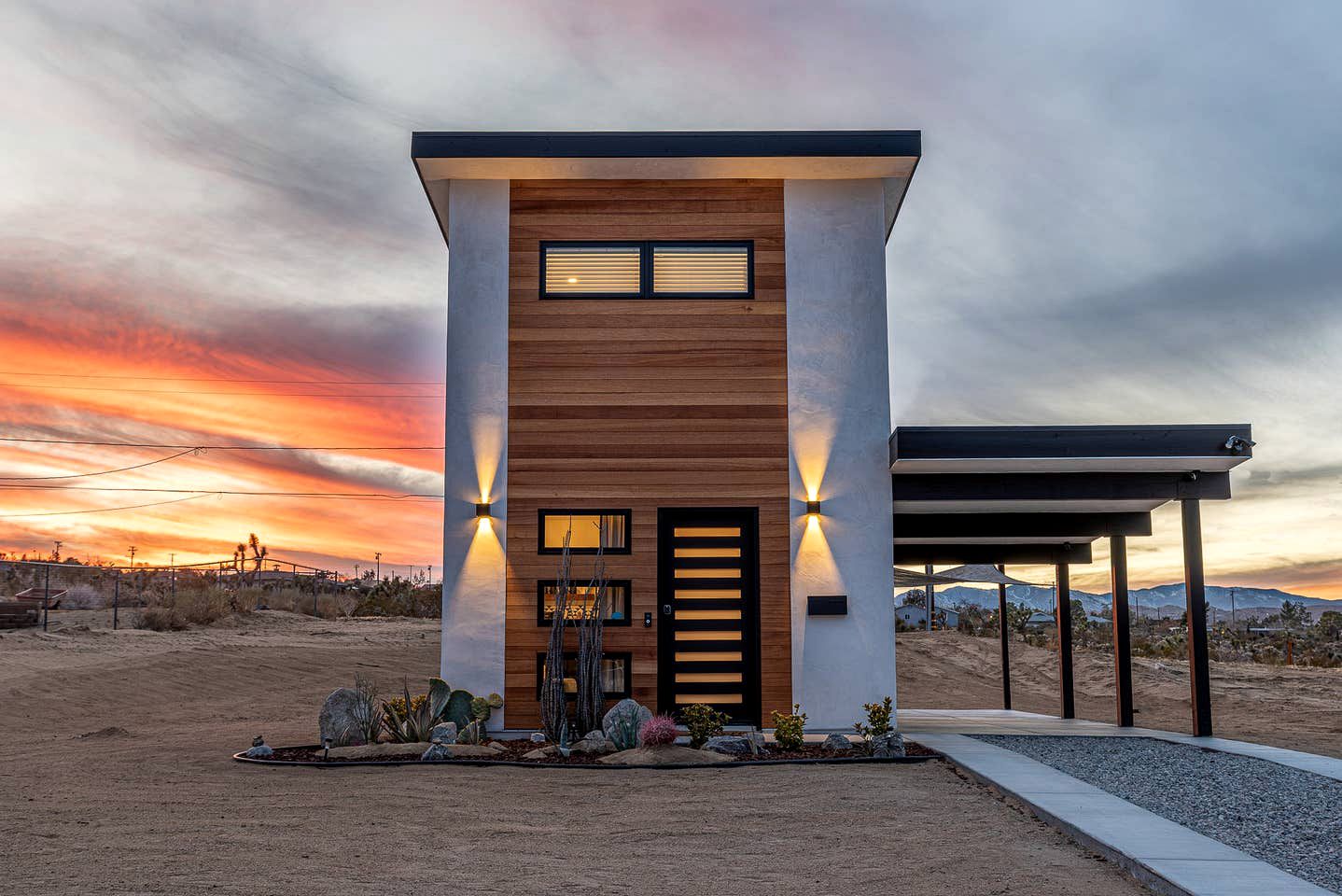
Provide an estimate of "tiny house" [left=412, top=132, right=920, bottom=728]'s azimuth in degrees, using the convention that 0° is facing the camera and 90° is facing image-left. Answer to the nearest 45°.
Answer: approximately 0°

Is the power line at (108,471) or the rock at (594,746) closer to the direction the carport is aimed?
the rock

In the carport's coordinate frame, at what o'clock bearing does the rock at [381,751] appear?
The rock is roughly at 2 o'clock from the carport.

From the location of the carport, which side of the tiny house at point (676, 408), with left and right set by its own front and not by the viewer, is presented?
left

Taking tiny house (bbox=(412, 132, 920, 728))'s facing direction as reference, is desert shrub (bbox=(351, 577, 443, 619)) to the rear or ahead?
to the rear

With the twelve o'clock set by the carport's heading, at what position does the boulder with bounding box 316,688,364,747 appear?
The boulder is roughly at 2 o'clock from the carport.

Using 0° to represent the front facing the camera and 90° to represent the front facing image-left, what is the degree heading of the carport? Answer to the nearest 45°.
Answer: approximately 0°

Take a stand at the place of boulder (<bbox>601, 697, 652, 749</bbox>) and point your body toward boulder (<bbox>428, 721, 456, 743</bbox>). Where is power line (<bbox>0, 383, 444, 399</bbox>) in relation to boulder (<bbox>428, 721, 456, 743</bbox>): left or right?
right
